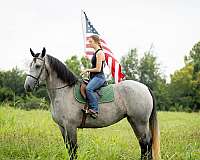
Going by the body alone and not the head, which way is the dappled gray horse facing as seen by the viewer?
to the viewer's left
